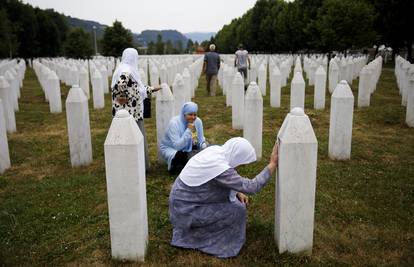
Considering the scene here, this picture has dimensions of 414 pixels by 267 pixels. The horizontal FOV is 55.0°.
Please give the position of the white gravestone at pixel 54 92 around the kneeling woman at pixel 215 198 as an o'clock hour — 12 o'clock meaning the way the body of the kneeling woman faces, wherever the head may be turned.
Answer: The white gravestone is roughly at 8 o'clock from the kneeling woman.

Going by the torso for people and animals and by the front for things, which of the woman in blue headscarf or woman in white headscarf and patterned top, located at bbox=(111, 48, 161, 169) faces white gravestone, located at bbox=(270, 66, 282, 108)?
the woman in white headscarf and patterned top

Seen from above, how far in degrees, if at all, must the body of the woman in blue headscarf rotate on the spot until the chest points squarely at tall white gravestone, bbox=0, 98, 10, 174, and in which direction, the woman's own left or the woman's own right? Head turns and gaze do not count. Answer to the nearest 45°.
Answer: approximately 135° to the woman's own right

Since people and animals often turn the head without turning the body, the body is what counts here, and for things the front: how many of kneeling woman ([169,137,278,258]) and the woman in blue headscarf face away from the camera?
0

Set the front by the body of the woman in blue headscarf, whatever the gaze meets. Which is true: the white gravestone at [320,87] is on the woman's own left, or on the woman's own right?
on the woman's own left

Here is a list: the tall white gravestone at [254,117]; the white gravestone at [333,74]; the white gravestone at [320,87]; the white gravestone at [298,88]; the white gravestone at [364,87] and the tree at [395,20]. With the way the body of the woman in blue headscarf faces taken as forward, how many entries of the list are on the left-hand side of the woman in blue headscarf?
6

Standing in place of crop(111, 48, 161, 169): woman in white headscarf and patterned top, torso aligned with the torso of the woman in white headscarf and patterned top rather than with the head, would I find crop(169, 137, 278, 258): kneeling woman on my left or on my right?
on my right

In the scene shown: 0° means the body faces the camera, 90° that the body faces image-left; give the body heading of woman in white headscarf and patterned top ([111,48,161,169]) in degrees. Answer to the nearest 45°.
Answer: approximately 225°

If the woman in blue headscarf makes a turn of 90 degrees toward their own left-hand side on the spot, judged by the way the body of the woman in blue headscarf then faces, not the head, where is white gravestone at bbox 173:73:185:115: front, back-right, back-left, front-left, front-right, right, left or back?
front-left

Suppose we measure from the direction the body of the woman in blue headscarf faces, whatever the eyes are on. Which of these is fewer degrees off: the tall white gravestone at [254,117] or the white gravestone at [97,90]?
the tall white gravestone

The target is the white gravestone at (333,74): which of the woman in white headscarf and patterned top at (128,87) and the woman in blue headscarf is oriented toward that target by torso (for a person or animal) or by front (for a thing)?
the woman in white headscarf and patterned top

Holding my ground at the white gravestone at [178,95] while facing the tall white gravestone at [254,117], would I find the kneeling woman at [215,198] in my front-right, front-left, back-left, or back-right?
front-right

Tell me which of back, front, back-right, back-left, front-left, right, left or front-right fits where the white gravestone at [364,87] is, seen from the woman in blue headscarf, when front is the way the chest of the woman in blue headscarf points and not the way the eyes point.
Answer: left

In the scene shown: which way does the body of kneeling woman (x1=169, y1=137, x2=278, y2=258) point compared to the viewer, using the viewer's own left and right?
facing to the right of the viewer

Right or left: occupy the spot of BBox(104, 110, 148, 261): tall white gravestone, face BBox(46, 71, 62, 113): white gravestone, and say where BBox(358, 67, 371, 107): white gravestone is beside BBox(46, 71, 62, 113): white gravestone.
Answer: right

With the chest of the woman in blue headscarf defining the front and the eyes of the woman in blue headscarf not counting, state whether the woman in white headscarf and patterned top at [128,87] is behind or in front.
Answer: behind

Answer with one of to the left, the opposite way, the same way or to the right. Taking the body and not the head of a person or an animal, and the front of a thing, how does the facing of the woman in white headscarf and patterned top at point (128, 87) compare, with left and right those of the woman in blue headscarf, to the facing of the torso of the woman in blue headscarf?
to the left

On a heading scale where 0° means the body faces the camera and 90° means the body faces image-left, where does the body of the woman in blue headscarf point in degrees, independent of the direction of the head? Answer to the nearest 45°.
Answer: approximately 315°

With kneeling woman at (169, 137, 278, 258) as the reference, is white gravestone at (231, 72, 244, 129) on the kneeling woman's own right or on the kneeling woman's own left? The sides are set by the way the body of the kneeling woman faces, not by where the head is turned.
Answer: on the kneeling woman's own left

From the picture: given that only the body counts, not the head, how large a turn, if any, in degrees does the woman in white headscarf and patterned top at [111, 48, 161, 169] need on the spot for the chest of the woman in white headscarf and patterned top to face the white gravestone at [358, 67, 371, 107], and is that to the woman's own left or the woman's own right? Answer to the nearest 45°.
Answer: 0° — they already face it
